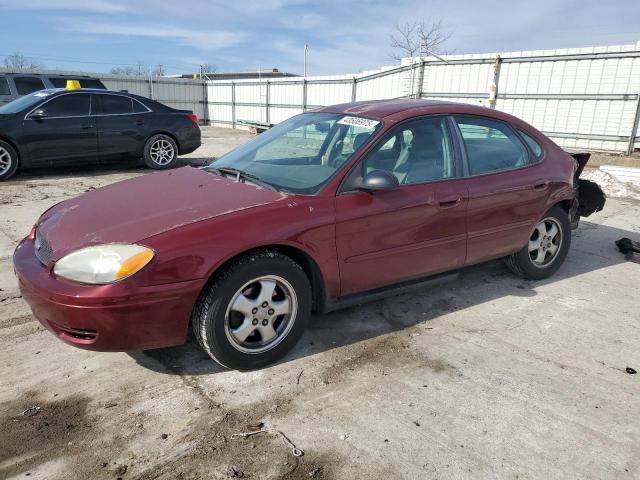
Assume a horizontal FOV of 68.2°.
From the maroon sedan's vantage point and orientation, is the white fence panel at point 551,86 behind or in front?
behind

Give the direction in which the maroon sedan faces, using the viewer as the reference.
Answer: facing the viewer and to the left of the viewer
